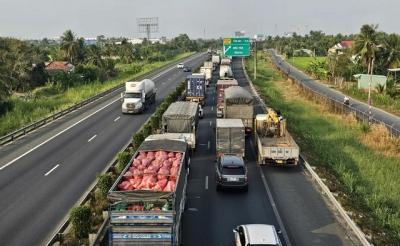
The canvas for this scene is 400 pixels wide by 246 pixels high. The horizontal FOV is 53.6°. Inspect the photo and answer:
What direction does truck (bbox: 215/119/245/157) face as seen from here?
away from the camera

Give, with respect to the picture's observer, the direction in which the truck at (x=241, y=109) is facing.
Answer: facing away from the viewer

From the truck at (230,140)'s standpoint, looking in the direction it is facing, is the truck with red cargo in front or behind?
behind

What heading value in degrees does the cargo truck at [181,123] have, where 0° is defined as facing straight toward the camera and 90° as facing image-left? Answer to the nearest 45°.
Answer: approximately 180°

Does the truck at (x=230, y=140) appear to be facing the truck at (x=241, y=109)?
yes

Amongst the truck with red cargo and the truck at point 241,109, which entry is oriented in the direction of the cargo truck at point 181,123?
the truck with red cargo

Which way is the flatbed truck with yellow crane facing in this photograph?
away from the camera
